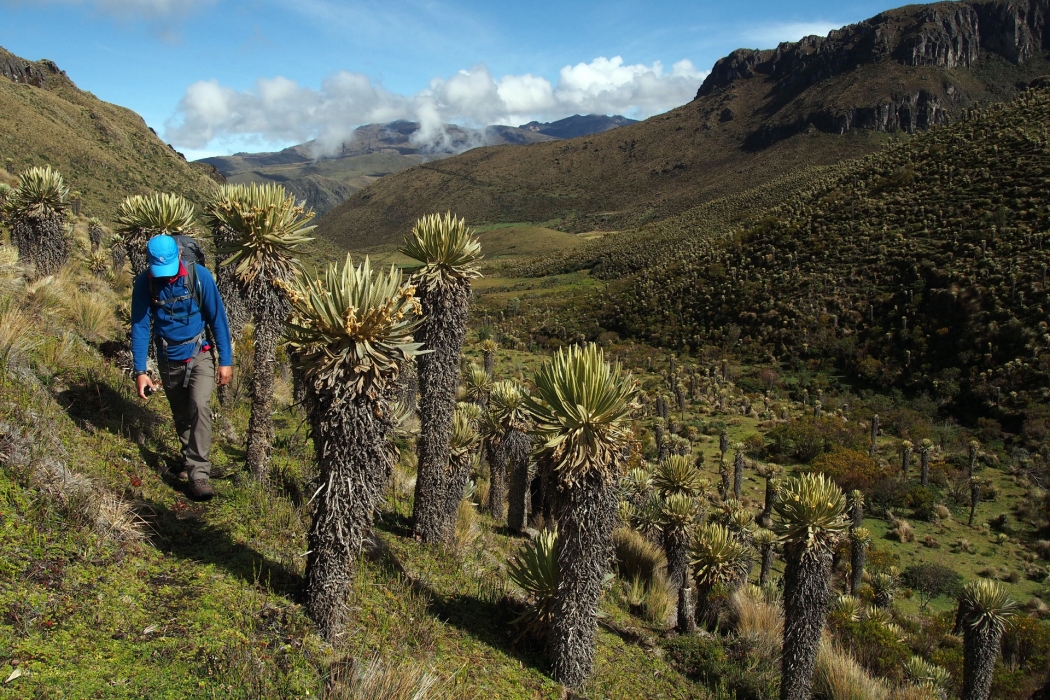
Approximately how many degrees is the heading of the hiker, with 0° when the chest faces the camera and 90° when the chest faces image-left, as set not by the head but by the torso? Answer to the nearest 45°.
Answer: approximately 0°

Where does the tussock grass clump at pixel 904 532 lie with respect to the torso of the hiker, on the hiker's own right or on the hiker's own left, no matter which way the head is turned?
on the hiker's own left

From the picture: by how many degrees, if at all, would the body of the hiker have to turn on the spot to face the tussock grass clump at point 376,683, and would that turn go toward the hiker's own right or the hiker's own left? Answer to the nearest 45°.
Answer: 0° — they already face it
